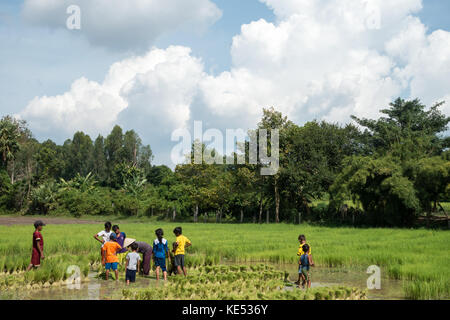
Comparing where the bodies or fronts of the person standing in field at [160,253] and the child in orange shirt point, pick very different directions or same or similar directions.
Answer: same or similar directions

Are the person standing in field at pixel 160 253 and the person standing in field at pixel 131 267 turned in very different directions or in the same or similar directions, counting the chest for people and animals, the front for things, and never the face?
same or similar directions

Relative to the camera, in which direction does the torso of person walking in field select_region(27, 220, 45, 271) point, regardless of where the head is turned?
to the viewer's right

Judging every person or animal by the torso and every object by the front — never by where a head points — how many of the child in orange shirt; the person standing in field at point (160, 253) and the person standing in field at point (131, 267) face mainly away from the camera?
3

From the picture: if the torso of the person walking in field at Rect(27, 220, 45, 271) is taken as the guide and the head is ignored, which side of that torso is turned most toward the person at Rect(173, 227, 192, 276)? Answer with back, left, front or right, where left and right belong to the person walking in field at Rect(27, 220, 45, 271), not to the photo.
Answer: front

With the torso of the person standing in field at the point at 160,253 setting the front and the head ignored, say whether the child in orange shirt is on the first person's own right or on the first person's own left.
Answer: on the first person's own left

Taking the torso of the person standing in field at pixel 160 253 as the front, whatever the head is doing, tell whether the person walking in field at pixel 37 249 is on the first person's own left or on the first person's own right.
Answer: on the first person's own left

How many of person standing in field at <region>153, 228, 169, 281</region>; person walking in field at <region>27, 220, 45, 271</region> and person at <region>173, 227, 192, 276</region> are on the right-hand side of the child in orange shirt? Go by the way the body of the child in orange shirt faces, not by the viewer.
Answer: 2

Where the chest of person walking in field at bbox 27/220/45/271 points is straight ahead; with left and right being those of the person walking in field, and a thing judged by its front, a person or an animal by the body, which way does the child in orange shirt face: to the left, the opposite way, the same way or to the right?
to the left

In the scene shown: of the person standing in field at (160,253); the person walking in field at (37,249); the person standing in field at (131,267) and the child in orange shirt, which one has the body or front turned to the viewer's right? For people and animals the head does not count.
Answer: the person walking in field at (37,249)

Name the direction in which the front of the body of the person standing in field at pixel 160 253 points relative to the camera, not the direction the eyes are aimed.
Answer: away from the camera

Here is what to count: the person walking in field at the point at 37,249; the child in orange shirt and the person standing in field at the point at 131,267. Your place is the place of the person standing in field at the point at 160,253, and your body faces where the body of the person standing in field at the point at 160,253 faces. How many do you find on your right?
0

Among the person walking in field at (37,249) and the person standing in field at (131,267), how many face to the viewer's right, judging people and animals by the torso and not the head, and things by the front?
1

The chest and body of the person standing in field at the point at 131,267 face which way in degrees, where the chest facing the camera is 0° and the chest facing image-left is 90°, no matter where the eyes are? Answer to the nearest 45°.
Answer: approximately 180°

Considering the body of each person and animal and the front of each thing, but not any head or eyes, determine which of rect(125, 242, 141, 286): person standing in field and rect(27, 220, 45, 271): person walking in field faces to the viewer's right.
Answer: rect(27, 220, 45, 271): person walking in field

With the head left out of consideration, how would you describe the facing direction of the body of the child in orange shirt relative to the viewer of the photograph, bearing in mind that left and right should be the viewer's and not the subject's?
facing away from the viewer
